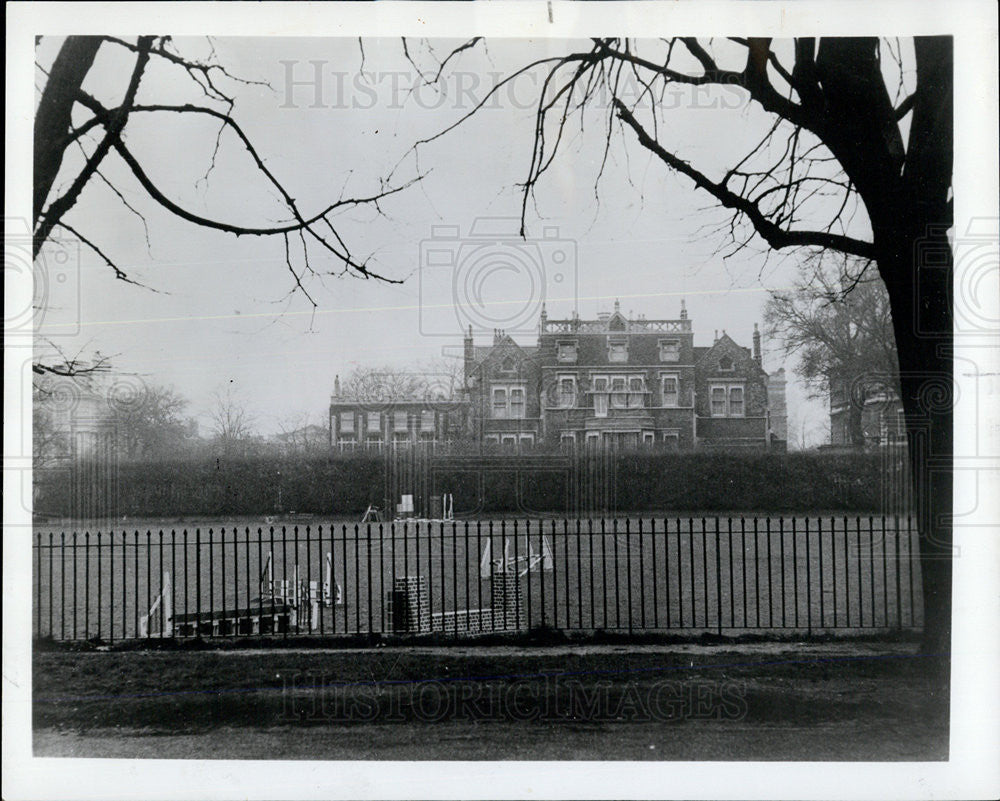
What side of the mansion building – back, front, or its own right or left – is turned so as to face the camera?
front

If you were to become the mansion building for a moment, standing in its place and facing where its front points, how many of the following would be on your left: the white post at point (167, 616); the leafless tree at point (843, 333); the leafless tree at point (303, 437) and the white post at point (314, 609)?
1
